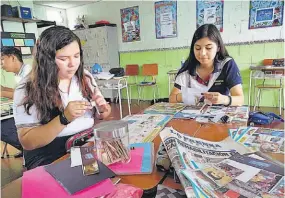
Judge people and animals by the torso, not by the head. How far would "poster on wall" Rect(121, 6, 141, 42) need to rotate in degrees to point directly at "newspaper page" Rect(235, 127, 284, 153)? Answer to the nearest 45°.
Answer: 0° — it already faces it

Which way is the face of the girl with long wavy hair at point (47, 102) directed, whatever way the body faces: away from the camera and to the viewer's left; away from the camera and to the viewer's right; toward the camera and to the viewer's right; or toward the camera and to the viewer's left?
toward the camera and to the viewer's right

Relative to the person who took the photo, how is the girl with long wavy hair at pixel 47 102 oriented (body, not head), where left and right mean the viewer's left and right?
facing the viewer and to the right of the viewer

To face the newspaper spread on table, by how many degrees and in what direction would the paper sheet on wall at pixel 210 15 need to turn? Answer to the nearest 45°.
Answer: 0° — it already faces it

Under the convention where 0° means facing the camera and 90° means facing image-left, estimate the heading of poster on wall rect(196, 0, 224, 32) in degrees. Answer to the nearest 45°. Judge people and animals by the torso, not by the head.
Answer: approximately 0°

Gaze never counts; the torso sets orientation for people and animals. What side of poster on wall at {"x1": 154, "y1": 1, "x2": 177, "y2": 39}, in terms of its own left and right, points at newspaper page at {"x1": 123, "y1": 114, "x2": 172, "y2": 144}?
front

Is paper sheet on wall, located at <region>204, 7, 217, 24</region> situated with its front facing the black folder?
yes

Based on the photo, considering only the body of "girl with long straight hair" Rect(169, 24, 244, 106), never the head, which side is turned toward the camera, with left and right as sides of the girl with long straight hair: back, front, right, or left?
front
